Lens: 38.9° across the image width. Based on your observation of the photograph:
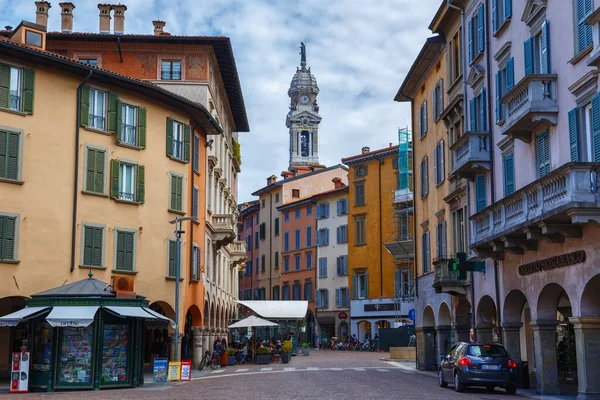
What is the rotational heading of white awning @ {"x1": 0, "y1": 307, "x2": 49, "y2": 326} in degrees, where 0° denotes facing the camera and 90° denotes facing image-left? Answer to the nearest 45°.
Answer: approximately 45°

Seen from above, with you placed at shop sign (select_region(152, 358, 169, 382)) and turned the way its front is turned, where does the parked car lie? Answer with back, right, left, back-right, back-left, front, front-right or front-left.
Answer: front-left

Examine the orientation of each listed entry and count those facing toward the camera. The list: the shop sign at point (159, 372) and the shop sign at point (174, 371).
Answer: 2

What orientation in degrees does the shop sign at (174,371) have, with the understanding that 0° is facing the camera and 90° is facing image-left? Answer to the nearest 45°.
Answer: approximately 0°

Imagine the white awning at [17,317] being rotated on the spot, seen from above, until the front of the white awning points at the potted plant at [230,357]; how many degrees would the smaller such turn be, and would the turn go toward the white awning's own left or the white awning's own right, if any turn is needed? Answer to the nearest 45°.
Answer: approximately 180°

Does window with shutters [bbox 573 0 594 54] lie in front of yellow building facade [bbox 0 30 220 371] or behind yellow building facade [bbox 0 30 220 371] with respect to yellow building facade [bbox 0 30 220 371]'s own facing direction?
in front

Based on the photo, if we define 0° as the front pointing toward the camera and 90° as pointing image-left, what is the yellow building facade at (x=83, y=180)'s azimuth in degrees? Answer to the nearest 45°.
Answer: approximately 315°

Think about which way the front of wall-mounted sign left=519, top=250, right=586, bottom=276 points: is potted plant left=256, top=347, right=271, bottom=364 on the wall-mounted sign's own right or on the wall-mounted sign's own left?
on the wall-mounted sign's own right

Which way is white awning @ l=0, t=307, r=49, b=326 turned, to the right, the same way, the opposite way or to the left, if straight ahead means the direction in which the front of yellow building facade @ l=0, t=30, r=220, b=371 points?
to the right

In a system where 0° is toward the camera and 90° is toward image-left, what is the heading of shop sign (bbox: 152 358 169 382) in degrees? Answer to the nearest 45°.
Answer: approximately 0°

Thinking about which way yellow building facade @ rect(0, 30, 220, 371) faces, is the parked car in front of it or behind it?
in front

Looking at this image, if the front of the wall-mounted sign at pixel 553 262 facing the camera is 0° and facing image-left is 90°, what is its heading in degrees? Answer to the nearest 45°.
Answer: approximately 45°
